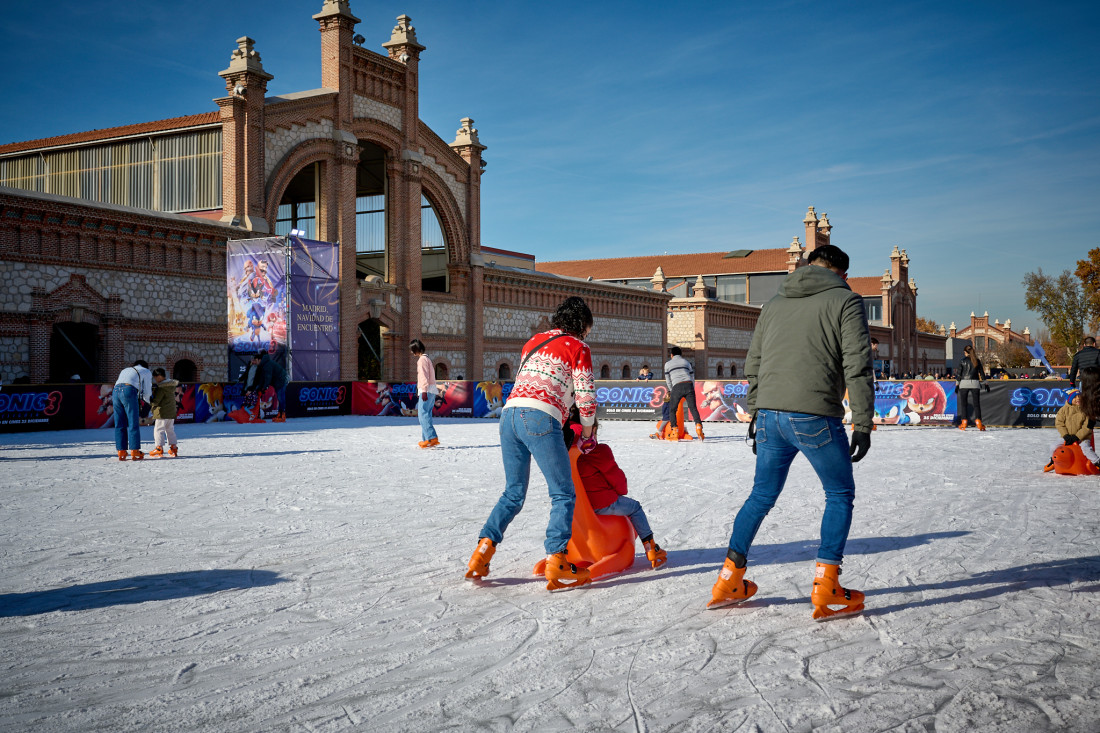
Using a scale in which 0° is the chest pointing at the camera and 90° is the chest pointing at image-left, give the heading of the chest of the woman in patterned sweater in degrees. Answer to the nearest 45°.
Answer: approximately 225°

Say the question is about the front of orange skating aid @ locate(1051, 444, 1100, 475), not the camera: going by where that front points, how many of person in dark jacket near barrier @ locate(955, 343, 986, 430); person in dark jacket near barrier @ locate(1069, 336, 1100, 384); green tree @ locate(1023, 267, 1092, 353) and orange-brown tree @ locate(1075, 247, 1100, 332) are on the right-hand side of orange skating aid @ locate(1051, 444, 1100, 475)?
4

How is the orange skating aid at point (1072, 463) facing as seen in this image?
to the viewer's left

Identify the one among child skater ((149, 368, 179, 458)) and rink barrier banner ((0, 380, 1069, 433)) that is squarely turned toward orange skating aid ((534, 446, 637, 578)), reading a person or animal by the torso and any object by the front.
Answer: the rink barrier banner

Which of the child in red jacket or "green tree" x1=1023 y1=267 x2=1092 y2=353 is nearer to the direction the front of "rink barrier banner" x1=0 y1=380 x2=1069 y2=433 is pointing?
the child in red jacket

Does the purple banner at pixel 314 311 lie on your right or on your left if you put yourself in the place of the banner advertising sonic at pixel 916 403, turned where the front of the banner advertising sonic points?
on your right

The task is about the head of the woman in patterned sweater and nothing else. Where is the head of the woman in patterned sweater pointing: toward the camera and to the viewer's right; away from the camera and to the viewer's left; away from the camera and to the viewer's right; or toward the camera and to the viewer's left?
away from the camera and to the viewer's right
